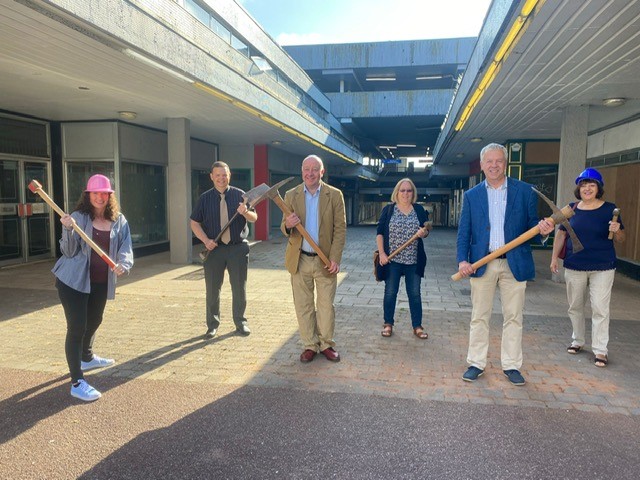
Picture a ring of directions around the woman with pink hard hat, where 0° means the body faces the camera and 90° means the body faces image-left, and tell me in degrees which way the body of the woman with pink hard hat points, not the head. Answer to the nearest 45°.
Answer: approximately 315°

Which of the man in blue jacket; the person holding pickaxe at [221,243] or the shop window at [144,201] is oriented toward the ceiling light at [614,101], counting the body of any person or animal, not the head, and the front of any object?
the shop window

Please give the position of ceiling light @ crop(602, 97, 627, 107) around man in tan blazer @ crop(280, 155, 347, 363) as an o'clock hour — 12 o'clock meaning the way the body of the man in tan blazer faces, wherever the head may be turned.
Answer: The ceiling light is roughly at 8 o'clock from the man in tan blazer.

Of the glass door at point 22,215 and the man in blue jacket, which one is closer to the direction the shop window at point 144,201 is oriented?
the man in blue jacket

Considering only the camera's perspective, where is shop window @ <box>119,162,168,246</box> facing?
facing the viewer and to the right of the viewer

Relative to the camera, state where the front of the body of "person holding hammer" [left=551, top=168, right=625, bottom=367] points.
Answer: toward the camera

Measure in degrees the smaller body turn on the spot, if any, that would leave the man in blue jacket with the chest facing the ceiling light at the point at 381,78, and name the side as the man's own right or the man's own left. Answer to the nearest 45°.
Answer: approximately 180°

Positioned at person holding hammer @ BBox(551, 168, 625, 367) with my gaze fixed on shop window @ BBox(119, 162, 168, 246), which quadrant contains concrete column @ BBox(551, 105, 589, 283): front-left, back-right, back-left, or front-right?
front-right

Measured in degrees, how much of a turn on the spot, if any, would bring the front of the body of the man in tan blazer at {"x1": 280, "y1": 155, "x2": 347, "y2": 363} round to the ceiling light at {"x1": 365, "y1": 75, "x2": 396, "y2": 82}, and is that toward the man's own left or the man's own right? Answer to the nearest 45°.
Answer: approximately 180°

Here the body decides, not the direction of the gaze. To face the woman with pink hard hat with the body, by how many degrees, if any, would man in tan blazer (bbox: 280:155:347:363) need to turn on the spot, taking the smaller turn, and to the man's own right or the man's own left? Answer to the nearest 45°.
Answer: approximately 90° to the man's own right

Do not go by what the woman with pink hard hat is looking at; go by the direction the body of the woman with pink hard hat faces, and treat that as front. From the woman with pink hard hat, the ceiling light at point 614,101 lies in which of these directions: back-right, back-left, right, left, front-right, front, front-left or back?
front-left

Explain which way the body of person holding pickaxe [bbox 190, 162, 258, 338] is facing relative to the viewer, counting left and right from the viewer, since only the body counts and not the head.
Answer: facing the viewer

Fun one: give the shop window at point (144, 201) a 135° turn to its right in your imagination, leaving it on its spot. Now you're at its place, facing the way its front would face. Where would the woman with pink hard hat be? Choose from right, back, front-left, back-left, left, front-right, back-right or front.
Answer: left

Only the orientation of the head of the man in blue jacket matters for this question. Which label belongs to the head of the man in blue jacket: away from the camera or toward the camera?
toward the camera

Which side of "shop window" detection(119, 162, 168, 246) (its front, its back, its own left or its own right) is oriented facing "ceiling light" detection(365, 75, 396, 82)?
left

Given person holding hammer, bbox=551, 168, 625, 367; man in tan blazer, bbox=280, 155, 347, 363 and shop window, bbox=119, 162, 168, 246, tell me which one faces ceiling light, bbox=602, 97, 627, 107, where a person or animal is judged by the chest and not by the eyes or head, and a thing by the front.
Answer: the shop window

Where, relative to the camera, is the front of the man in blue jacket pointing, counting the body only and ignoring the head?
toward the camera

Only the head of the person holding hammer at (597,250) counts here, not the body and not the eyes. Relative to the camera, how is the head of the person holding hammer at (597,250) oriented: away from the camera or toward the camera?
toward the camera

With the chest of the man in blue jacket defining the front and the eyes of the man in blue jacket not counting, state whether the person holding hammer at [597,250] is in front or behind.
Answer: behind
